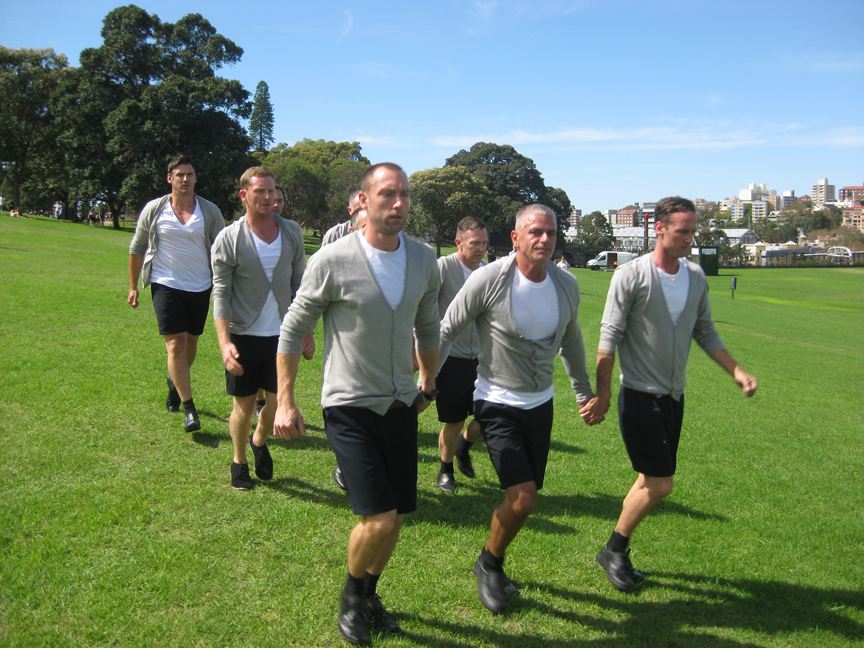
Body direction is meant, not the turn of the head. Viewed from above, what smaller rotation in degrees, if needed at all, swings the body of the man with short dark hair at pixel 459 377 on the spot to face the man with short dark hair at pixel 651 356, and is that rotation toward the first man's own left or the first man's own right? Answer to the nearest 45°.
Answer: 0° — they already face them

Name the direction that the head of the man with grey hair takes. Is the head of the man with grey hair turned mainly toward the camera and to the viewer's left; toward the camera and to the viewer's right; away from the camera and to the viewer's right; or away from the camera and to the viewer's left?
toward the camera and to the viewer's right

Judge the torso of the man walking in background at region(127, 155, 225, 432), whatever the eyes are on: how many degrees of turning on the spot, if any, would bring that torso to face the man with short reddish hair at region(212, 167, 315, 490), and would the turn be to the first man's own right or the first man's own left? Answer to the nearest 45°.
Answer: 0° — they already face them

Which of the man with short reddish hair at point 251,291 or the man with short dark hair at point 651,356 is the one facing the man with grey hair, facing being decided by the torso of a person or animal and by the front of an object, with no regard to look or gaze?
the man with short reddish hair at point 251,291

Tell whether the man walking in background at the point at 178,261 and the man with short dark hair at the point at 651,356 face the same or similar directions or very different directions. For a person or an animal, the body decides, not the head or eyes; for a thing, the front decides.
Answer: same or similar directions

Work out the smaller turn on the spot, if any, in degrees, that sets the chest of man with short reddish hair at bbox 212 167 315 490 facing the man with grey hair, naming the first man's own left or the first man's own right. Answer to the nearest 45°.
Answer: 0° — they already face them

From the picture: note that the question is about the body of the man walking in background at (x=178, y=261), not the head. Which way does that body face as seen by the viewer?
toward the camera

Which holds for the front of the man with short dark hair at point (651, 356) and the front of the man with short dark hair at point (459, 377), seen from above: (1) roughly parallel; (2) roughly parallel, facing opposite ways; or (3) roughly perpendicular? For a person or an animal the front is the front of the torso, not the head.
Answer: roughly parallel

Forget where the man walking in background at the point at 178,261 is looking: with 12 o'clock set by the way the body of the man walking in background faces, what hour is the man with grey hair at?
The man with grey hair is roughly at 11 o'clock from the man walking in background.

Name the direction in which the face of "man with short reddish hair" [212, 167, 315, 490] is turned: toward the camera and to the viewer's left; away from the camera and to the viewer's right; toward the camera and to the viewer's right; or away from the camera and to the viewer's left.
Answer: toward the camera and to the viewer's right

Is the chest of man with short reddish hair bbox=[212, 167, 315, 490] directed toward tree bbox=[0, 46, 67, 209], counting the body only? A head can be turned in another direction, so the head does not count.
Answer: no

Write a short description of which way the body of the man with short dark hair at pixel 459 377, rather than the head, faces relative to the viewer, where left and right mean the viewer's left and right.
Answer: facing the viewer and to the right of the viewer

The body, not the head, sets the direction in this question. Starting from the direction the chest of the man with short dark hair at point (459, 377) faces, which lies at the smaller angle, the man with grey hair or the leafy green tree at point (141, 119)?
the man with grey hair

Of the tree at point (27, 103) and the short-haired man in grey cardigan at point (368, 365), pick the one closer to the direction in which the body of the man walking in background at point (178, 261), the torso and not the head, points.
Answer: the short-haired man in grey cardigan

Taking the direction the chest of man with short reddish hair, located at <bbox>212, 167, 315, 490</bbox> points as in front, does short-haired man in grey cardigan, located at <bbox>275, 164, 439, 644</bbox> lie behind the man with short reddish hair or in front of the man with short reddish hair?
in front

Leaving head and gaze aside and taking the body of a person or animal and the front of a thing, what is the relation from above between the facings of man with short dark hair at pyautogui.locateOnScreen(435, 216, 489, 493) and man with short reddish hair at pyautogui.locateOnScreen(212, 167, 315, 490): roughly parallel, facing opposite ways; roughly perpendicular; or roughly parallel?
roughly parallel

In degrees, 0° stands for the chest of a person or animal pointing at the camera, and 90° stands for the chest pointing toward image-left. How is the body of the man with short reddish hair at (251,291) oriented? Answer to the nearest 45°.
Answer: approximately 315°

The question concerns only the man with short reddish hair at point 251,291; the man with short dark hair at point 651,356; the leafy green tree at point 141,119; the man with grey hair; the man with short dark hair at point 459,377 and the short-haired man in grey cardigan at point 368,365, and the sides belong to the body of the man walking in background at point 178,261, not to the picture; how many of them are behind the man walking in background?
1

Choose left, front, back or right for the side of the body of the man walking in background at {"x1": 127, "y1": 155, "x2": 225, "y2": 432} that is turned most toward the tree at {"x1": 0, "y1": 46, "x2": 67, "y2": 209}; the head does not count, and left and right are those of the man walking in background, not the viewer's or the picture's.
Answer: back

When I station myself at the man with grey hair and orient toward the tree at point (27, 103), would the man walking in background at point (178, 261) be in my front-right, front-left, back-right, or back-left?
front-left

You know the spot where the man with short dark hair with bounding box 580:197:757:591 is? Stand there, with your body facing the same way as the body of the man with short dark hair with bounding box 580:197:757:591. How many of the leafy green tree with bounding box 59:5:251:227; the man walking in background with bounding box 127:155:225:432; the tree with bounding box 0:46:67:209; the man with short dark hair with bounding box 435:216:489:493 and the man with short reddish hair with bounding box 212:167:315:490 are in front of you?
0
